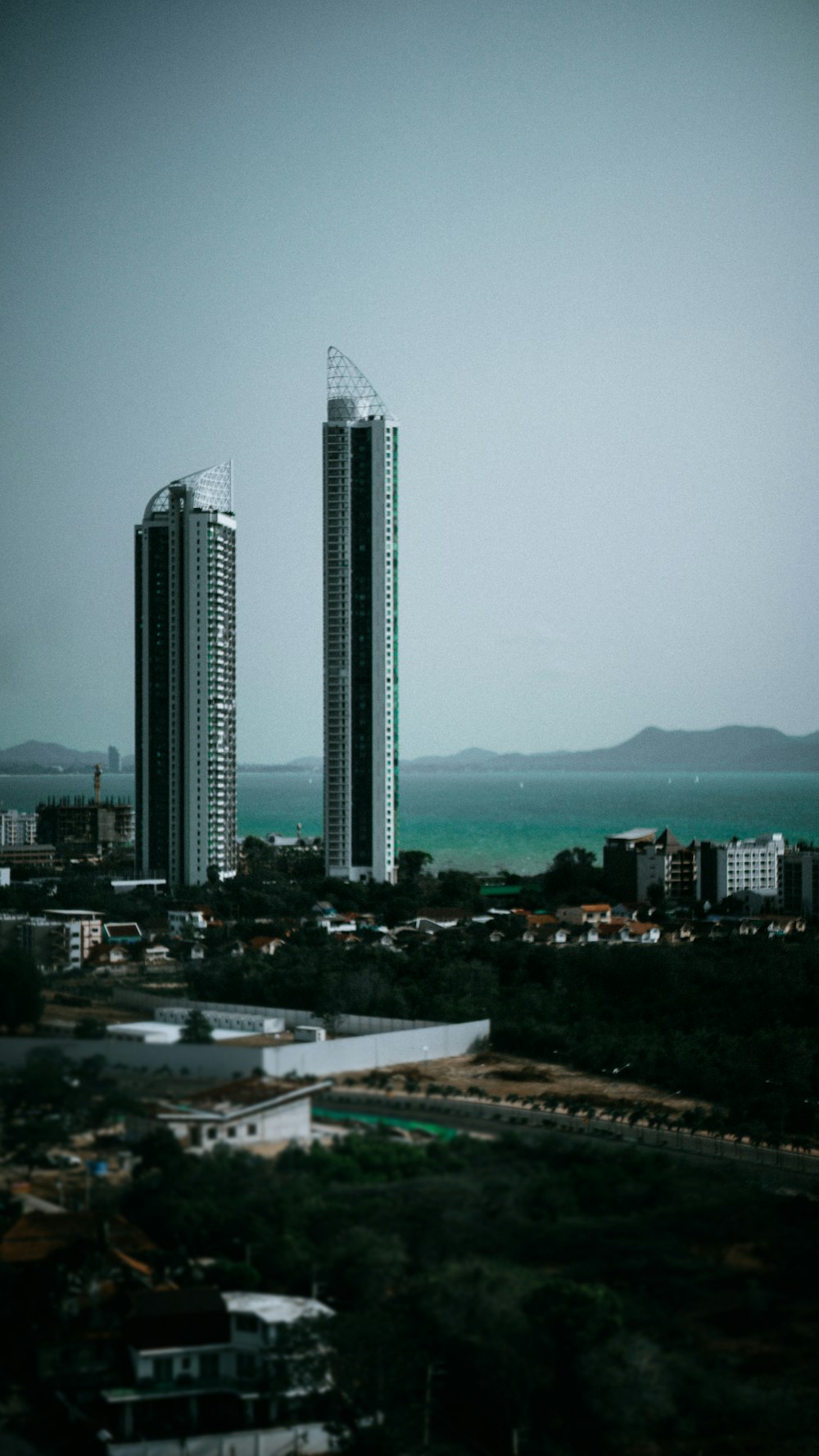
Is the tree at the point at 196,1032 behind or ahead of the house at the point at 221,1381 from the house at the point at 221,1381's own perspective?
behind

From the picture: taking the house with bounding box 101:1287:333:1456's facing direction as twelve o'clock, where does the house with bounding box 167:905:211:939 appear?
the house with bounding box 167:905:211:939 is roughly at 6 o'clock from the house with bounding box 101:1287:333:1456.

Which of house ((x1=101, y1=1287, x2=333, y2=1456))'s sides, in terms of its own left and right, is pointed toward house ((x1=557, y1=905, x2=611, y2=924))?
back

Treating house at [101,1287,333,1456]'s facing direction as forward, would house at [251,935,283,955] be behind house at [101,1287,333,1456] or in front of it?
behind

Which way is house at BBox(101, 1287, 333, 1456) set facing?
toward the camera

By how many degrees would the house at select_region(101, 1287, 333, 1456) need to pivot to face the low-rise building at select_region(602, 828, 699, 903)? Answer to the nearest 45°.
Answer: approximately 180°

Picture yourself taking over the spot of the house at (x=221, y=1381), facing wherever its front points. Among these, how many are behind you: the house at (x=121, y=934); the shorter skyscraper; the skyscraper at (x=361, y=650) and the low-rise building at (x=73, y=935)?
4

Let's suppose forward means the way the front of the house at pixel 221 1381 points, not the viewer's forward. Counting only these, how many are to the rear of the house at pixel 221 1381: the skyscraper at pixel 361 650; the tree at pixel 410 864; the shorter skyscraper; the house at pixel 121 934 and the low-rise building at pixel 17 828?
5

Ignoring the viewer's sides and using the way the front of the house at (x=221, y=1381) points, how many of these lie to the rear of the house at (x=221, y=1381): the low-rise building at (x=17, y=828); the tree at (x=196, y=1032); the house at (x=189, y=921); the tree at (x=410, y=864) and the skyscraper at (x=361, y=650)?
5

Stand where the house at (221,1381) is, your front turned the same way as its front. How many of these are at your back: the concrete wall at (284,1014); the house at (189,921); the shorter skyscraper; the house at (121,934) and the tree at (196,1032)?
5

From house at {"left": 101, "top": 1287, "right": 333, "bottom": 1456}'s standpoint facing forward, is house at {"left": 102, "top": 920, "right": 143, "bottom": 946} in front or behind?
behind

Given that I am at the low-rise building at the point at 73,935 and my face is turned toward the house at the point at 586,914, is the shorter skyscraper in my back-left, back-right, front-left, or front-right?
front-left
